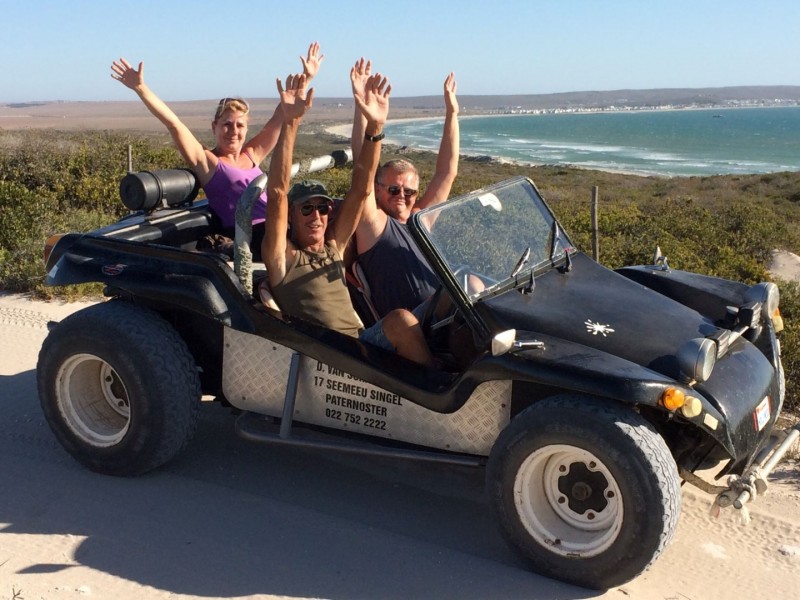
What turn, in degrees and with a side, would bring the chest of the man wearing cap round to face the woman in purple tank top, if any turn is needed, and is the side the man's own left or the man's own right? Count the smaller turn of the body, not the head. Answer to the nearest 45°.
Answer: approximately 180°

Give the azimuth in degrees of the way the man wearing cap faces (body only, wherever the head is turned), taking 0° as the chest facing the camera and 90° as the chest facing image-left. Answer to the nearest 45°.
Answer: approximately 315°

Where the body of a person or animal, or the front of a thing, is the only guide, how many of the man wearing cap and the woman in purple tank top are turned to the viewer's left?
0

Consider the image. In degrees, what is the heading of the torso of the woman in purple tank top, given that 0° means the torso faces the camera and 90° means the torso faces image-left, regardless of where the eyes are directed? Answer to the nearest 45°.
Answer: approximately 315°
